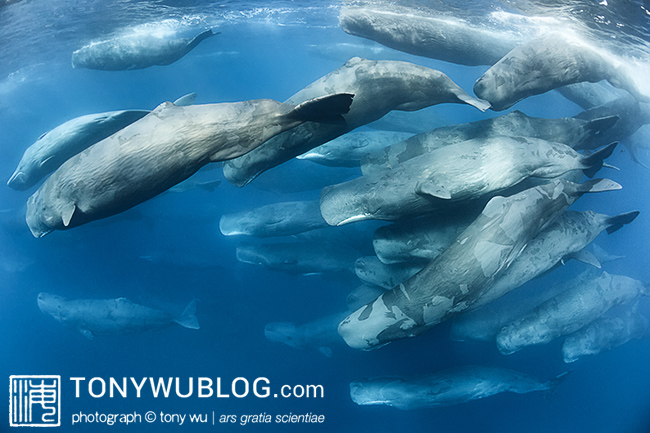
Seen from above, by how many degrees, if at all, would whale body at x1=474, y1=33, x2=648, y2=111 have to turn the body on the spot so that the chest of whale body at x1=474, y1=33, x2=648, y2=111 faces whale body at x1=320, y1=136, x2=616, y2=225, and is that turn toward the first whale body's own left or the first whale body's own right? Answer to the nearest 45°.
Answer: approximately 90° to the first whale body's own left

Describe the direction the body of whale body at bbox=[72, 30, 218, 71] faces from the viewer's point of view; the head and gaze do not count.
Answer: to the viewer's left

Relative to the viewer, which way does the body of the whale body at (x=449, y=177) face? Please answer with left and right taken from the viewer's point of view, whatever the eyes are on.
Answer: facing to the left of the viewer

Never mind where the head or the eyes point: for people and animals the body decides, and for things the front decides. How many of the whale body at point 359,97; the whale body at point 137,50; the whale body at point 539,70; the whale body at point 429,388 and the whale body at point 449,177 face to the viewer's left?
5

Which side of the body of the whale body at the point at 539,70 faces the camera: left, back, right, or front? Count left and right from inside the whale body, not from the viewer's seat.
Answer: left

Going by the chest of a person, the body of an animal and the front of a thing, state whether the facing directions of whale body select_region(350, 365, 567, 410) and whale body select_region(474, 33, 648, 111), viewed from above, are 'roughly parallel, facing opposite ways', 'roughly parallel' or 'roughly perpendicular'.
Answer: roughly parallel

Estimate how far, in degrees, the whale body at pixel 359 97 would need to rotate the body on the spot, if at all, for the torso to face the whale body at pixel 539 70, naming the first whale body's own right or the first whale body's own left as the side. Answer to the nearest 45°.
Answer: approximately 135° to the first whale body's own right

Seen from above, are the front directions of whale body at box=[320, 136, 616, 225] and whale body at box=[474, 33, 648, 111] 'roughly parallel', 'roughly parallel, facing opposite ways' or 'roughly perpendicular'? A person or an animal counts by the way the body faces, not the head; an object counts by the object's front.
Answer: roughly parallel

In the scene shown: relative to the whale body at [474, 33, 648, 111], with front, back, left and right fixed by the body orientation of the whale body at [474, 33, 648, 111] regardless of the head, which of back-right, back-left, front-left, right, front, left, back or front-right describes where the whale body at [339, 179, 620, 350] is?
left

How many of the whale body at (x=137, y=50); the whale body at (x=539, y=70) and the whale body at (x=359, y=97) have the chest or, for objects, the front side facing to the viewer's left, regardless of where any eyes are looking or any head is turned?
3

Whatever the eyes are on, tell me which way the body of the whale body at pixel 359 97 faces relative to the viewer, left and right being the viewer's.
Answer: facing to the left of the viewer

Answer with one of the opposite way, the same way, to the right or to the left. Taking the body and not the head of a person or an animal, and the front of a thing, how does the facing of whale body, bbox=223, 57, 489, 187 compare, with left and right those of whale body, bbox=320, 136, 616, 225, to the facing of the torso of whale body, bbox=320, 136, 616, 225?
the same way

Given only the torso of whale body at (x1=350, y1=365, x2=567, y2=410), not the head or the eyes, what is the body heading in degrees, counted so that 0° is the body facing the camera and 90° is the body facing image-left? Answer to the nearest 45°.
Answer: approximately 90°
